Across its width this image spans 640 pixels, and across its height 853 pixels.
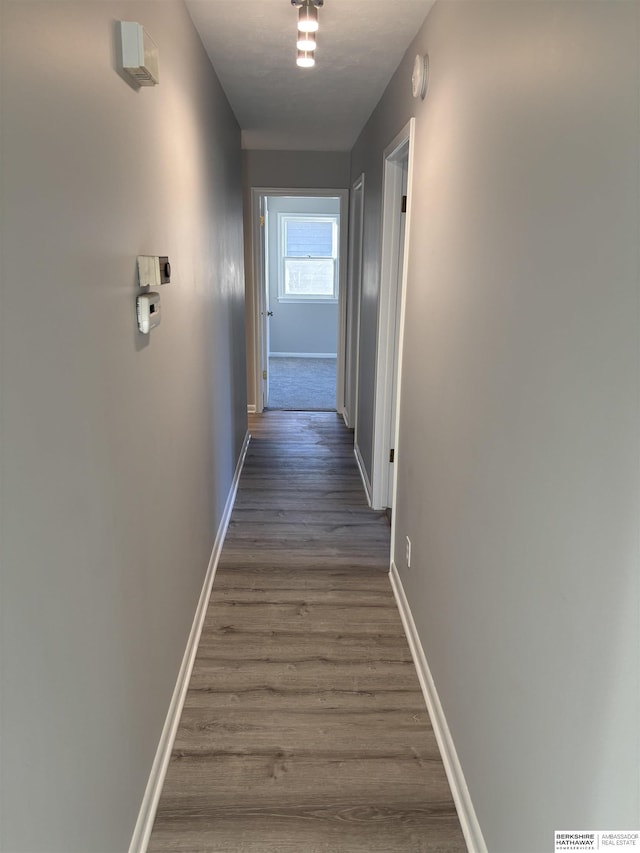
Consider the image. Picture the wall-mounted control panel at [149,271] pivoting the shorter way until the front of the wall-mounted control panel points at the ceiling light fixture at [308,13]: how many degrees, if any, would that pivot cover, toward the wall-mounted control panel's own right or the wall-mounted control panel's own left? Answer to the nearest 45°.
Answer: approximately 45° to the wall-mounted control panel's own left

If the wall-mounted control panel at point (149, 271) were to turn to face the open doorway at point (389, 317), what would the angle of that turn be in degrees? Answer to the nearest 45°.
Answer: approximately 45° to its left

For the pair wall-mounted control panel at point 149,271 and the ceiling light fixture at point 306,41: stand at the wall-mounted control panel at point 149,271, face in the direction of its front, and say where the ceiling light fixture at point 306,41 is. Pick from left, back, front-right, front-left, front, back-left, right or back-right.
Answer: front-left

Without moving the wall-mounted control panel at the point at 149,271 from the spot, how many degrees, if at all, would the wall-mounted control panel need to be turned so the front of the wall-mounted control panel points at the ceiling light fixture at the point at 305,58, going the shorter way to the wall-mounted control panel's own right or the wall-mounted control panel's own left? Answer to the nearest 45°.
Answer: approximately 45° to the wall-mounted control panel's own left

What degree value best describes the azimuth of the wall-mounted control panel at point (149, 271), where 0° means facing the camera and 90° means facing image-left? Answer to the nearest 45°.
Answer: approximately 270°

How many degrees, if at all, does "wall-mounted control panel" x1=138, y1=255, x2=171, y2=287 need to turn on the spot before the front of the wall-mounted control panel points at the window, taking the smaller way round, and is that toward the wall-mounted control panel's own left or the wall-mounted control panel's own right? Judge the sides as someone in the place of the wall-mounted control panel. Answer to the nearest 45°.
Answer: approximately 90° to the wall-mounted control panel's own left
